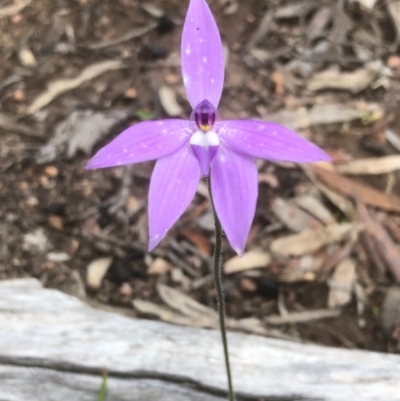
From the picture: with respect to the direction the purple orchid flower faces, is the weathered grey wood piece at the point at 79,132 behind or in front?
behind

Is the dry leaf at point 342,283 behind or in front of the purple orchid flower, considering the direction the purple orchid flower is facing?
behind

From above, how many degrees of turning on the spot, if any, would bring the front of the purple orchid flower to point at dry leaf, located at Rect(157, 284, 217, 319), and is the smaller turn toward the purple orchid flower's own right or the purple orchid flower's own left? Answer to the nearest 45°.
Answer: approximately 180°

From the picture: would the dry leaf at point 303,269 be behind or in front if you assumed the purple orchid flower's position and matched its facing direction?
behind

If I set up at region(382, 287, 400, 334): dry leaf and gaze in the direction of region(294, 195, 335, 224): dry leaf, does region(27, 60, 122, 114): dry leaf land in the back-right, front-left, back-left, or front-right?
front-left

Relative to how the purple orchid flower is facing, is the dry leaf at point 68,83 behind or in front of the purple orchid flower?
behind

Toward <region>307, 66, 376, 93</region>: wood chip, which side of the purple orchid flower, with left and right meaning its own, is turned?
back

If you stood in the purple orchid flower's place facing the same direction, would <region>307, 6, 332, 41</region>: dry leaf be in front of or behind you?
behind

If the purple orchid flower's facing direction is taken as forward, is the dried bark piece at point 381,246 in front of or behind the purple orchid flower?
behind

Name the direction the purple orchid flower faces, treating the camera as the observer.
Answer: facing the viewer

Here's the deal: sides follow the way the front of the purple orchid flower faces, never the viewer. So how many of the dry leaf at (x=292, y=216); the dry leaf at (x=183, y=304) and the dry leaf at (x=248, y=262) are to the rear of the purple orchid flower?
3

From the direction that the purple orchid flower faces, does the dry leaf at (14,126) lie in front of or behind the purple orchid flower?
behind
